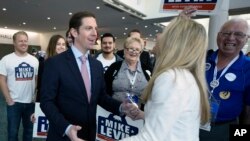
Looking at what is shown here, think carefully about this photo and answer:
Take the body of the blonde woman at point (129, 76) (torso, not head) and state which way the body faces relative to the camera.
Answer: toward the camera

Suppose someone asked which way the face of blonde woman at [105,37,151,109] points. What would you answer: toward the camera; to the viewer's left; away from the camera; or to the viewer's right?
toward the camera

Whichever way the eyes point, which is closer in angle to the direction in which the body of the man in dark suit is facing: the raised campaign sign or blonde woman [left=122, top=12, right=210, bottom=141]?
the blonde woman

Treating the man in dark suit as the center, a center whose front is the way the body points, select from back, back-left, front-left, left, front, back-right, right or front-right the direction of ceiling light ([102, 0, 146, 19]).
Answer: back-left

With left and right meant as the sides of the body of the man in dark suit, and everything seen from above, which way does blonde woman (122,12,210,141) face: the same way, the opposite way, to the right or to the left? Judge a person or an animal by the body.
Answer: the opposite way

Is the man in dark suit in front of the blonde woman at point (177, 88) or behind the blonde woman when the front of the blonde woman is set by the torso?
in front

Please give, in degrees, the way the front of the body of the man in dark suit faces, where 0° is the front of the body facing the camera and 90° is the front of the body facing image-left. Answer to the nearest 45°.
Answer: approximately 315°

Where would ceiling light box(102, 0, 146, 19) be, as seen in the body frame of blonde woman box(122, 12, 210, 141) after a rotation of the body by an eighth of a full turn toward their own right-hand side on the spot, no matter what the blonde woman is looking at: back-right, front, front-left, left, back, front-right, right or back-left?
front

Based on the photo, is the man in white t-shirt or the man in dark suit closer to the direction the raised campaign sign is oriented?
the man in dark suit

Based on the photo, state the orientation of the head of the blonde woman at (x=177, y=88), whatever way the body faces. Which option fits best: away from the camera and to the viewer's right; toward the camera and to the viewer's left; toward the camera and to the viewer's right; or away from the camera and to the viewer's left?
away from the camera and to the viewer's left

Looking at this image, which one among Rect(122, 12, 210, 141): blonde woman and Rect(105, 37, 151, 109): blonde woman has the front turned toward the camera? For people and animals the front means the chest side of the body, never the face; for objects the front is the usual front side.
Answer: Rect(105, 37, 151, 109): blonde woman

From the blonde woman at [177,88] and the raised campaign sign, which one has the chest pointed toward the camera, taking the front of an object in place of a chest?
the raised campaign sign

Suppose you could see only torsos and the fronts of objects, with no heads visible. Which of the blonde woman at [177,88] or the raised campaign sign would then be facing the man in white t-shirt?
the blonde woman

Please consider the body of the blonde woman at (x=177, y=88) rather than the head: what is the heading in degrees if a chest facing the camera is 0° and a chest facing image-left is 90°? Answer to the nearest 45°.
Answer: approximately 135°

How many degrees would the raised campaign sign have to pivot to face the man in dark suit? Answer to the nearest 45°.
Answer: approximately 45° to its right

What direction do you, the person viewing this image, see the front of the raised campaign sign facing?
facing the viewer

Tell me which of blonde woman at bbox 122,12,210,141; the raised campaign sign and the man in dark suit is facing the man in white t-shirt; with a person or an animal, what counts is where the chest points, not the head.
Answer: the blonde woman
